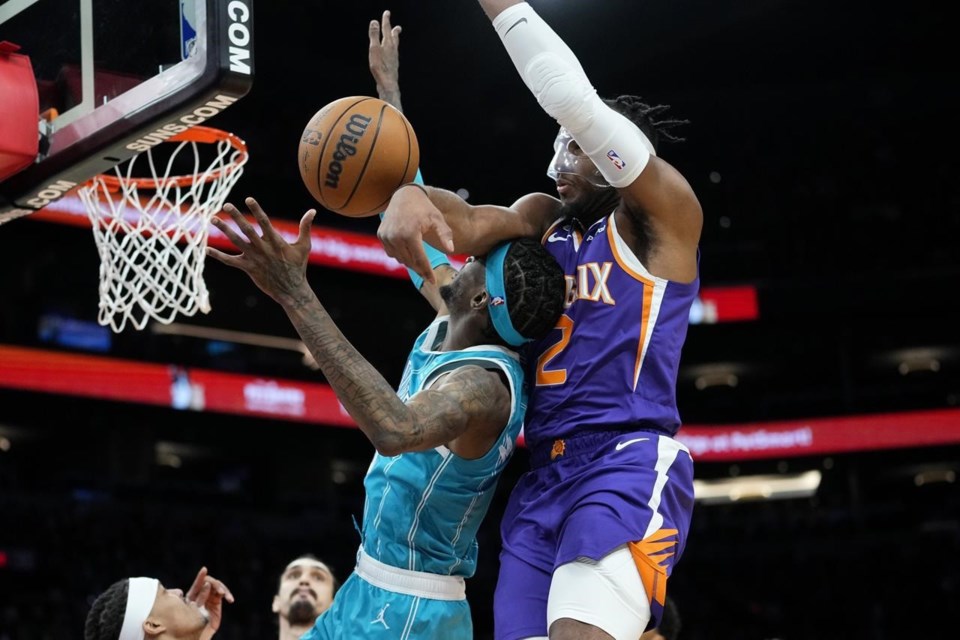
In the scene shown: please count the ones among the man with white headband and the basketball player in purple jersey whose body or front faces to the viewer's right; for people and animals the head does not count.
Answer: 1

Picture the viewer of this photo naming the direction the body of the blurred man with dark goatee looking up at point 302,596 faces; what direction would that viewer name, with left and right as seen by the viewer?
facing the viewer

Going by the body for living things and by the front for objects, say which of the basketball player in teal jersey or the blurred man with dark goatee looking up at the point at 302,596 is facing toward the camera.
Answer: the blurred man with dark goatee looking up

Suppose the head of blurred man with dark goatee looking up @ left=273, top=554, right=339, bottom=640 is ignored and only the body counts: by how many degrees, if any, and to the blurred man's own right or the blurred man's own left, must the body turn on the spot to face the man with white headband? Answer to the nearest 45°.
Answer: approximately 45° to the blurred man's own right

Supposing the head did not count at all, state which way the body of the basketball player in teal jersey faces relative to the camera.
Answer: to the viewer's left

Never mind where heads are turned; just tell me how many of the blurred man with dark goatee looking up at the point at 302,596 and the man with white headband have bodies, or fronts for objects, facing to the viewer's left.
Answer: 0

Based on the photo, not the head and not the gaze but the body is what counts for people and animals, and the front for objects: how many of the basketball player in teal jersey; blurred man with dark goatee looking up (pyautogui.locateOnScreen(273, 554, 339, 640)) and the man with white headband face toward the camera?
1

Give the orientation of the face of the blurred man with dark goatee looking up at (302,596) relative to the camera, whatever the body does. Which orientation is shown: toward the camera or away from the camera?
toward the camera

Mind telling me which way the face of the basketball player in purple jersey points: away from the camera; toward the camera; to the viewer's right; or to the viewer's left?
to the viewer's left

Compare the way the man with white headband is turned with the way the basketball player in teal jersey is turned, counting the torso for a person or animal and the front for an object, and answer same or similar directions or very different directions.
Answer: very different directions

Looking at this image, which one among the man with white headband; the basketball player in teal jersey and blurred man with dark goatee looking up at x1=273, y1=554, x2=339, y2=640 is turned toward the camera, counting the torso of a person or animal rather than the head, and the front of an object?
the blurred man with dark goatee looking up

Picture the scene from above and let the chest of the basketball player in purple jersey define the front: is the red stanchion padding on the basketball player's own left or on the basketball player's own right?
on the basketball player's own right

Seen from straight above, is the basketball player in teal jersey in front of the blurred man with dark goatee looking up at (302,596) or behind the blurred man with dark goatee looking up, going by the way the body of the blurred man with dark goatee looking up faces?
in front

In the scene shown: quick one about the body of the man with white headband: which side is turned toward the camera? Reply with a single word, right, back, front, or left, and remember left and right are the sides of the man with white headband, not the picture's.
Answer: right

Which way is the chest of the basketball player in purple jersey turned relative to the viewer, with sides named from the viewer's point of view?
facing the viewer and to the left of the viewer
